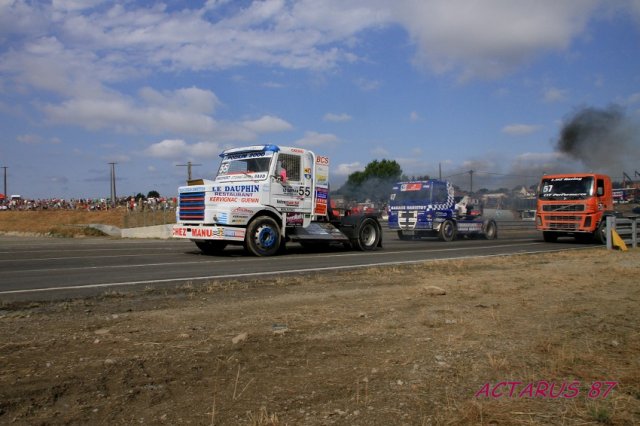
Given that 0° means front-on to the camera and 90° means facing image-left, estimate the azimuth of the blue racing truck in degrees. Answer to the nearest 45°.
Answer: approximately 45°

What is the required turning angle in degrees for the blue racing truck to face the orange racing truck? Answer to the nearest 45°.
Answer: approximately 135° to its left

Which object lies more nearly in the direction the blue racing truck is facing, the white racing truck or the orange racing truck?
the white racing truck

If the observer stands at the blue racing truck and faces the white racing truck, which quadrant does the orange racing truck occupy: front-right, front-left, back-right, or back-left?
back-left

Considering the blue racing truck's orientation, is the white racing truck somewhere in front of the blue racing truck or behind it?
in front

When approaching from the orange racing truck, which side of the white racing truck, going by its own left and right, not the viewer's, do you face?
back

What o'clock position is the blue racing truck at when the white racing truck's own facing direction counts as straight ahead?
The blue racing truck is roughly at 6 o'clock from the white racing truck.
